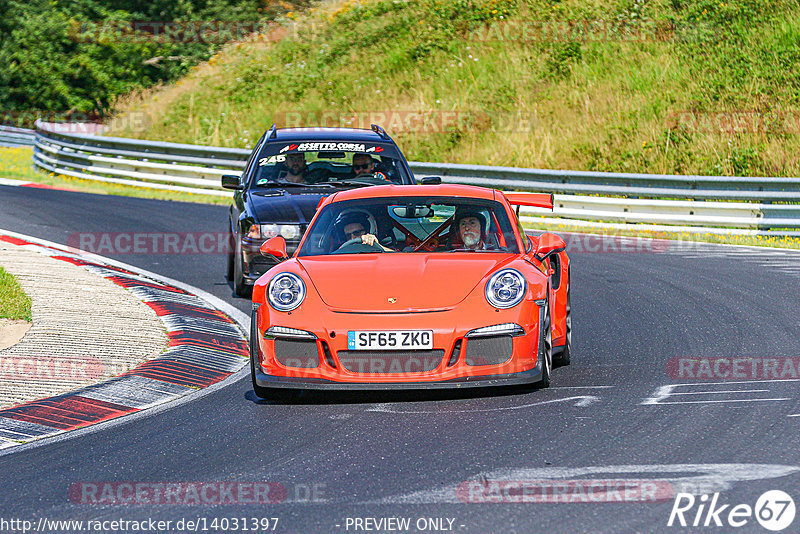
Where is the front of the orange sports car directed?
toward the camera

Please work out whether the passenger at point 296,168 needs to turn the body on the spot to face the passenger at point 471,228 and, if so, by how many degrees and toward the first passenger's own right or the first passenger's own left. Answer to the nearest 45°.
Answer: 0° — they already face them

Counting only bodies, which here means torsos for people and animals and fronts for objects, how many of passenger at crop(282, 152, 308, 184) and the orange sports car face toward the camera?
2

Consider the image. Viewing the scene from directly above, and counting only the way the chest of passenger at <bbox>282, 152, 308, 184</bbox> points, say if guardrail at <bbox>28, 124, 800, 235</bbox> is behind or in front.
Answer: behind

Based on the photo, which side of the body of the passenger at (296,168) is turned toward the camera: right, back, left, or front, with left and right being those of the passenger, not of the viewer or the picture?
front

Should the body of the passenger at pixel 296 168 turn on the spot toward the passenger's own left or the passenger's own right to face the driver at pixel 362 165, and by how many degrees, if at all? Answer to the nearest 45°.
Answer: approximately 90° to the passenger's own left

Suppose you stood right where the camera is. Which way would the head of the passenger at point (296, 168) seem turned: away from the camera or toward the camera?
toward the camera

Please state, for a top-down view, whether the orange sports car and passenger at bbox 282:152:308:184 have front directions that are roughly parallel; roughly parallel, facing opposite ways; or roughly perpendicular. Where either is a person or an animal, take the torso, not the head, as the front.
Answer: roughly parallel
